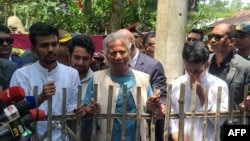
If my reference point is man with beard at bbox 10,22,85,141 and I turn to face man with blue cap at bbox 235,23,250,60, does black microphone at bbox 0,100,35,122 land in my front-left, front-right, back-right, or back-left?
back-right

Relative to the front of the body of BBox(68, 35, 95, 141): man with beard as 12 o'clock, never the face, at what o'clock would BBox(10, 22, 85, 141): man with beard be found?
BBox(10, 22, 85, 141): man with beard is roughly at 1 o'clock from BBox(68, 35, 95, 141): man with beard.

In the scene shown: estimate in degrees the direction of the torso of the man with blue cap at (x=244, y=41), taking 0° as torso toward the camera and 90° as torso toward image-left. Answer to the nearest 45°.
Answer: approximately 90°

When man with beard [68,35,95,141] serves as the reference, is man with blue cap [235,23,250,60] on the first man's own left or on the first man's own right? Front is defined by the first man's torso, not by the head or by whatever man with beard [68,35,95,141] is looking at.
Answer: on the first man's own left

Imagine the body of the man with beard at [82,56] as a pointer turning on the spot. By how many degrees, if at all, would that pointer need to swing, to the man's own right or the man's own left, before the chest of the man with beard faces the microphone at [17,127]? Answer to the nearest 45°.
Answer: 0° — they already face it
